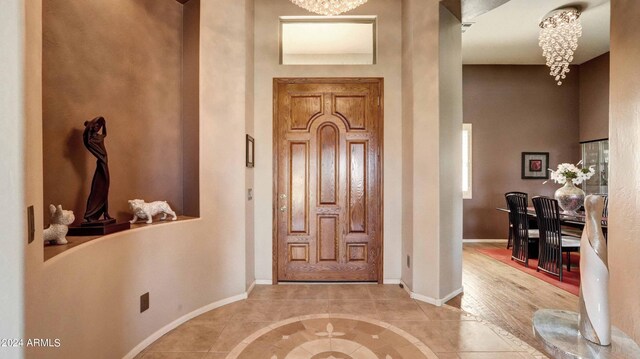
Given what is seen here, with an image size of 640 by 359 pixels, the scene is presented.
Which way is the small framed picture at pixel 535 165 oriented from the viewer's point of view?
toward the camera

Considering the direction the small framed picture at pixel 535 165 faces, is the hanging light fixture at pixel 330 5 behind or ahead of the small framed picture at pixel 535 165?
ahead

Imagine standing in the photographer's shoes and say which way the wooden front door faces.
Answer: facing the viewer

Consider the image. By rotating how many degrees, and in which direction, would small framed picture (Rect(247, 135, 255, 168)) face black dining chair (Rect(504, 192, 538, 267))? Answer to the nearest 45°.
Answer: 0° — it already faces it

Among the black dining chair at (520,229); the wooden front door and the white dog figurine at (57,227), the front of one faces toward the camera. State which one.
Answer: the wooden front door

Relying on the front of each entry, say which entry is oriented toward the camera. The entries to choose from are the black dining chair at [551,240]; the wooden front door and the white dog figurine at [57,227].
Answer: the wooden front door

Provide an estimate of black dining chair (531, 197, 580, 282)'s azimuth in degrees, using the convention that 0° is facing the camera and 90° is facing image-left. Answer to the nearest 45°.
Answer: approximately 225°

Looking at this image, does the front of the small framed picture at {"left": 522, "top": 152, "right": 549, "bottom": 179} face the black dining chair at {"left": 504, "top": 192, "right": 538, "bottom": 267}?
yes

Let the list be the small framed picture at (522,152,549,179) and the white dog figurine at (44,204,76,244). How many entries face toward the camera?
1

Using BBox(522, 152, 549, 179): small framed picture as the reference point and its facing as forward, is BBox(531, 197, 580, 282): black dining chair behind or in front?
in front

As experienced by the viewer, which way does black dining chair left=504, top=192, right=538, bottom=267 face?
facing away from the viewer and to the right of the viewer

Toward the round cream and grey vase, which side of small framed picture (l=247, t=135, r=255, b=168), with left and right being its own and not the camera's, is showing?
front

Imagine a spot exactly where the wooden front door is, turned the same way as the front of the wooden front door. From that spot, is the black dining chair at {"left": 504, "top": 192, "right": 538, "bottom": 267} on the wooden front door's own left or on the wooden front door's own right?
on the wooden front door's own left

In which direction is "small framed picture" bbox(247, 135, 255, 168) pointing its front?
to the viewer's right

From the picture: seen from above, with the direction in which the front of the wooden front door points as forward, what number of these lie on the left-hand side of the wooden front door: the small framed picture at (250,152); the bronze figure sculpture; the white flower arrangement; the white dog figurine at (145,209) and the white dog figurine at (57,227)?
1

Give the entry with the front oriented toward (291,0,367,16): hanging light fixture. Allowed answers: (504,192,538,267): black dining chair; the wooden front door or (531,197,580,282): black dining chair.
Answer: the wooden front door
